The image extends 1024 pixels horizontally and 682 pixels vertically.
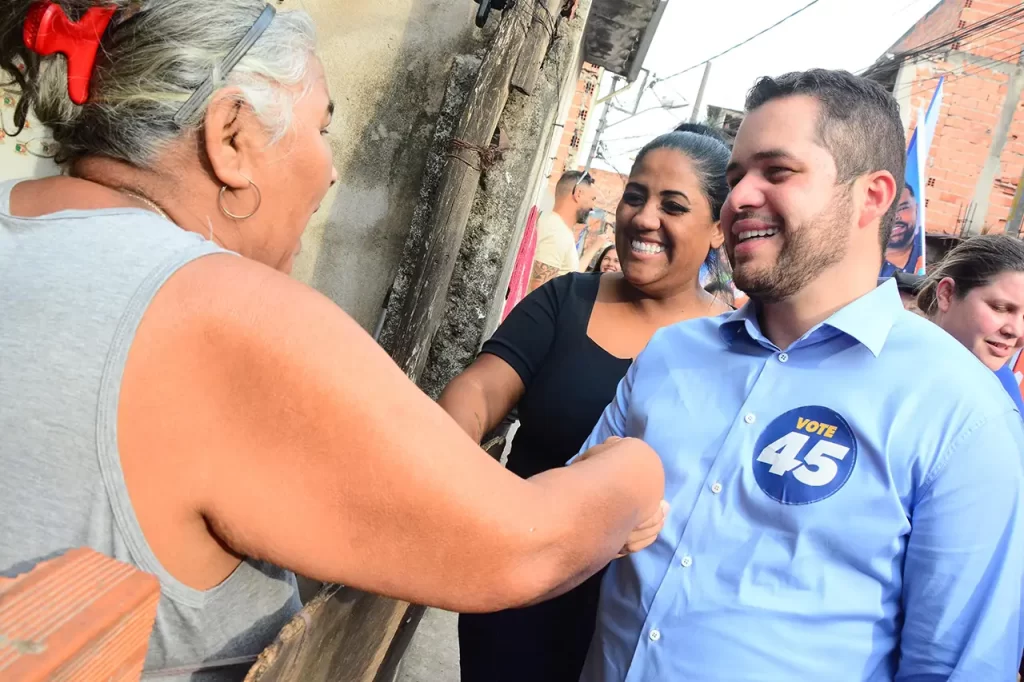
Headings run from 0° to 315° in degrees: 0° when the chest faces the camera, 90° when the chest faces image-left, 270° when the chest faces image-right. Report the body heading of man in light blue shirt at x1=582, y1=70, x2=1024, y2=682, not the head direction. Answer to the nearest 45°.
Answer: approximately 45°

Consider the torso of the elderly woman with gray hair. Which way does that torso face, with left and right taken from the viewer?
facing away from the viewer and to the right of the viewer

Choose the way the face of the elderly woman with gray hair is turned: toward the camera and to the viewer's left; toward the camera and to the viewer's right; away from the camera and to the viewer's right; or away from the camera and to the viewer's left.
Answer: away from the camera and to the viewer's right

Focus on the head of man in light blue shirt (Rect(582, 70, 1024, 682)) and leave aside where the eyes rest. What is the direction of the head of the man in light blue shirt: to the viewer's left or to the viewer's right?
to the viewer's left

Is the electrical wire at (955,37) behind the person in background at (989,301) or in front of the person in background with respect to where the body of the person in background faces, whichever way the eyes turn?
behind

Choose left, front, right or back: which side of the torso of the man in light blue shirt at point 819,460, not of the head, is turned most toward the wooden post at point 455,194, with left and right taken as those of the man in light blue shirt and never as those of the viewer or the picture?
right

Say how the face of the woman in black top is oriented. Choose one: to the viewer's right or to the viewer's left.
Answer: to the viewer's left

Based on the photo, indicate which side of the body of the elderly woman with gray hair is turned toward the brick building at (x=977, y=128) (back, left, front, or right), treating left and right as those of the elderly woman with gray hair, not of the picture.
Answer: front

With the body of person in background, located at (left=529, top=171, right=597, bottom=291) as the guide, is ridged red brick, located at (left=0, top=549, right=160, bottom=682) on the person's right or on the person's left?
on the person's right

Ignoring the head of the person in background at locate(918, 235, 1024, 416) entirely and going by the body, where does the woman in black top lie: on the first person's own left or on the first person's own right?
on the first person's own right
